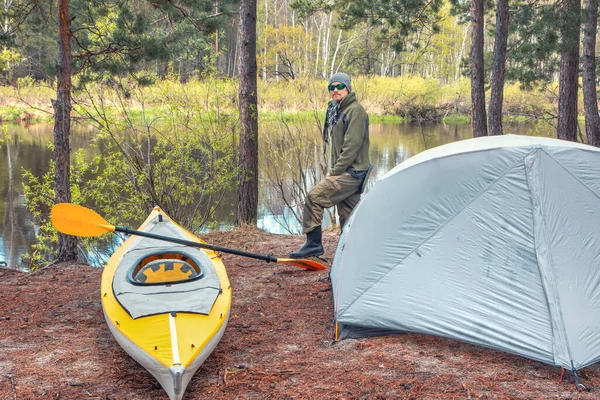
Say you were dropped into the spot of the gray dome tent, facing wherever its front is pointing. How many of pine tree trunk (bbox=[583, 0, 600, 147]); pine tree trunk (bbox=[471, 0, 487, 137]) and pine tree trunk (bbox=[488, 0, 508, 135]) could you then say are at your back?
3

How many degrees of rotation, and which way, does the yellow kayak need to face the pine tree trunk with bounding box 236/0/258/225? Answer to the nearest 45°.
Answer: approximately 180°

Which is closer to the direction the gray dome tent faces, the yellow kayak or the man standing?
the yellow kayak

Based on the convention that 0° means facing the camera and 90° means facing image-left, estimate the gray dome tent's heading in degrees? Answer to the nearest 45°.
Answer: approximately 0°

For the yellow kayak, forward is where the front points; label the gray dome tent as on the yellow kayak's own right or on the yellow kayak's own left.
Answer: on the yellow kayak's own left

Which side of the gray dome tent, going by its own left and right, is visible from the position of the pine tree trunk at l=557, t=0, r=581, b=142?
back

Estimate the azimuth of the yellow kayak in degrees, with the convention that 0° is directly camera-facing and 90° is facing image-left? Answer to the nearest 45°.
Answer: approximately 0°
